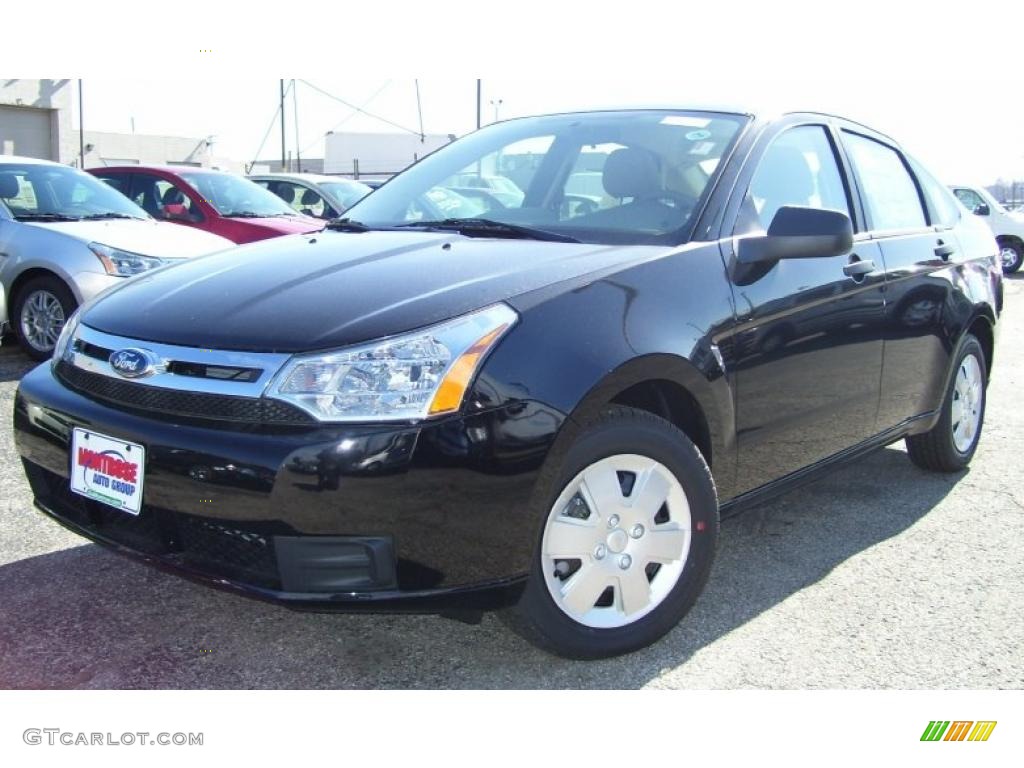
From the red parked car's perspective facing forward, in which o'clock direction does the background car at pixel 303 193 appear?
The background car is roughly at 8 o'clock from the red parked car.

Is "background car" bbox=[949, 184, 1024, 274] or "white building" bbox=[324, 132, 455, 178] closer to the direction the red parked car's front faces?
the background car

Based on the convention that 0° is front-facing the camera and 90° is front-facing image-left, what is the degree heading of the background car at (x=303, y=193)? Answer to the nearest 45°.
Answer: approximately 315°
